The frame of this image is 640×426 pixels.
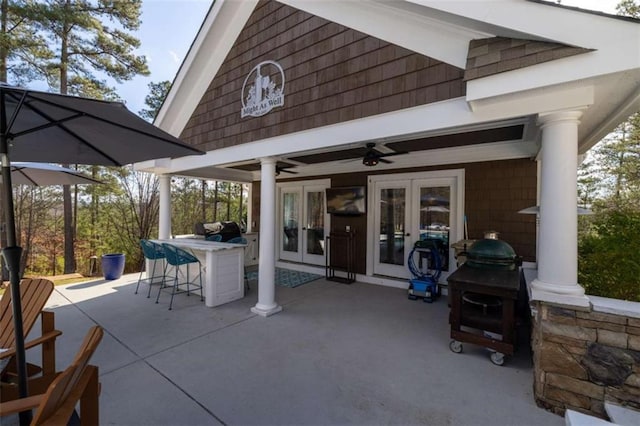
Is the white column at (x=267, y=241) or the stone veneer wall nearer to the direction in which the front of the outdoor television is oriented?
the white column

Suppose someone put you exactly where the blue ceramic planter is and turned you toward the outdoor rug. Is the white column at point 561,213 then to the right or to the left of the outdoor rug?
right

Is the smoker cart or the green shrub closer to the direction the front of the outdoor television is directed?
the smoker cart

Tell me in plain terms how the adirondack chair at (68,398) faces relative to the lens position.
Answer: facing to the left of the viewer

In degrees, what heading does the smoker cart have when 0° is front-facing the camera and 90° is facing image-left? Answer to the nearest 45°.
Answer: approximately 45°

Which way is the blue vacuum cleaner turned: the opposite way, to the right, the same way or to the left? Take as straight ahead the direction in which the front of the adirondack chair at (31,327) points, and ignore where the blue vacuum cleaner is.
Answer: to the right

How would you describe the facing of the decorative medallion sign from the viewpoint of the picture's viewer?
facing the viewer and to the left of the viewer

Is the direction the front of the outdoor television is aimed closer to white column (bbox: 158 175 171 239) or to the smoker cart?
the white column

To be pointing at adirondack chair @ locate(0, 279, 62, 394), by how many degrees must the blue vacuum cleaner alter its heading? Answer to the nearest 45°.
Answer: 0° — it already faces it

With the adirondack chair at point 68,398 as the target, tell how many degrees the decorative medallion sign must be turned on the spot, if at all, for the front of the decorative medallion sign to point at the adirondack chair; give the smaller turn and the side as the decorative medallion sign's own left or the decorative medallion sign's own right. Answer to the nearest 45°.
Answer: approximately 45° to the decorative medallion sign's own left

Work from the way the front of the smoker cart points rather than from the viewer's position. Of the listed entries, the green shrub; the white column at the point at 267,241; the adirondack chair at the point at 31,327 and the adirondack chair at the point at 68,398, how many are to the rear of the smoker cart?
1

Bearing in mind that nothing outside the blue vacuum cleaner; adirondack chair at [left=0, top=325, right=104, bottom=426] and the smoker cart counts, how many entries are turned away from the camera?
0
